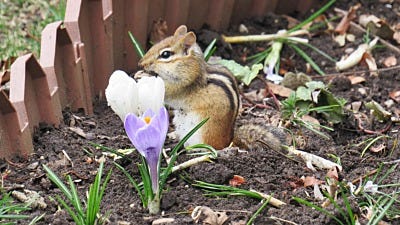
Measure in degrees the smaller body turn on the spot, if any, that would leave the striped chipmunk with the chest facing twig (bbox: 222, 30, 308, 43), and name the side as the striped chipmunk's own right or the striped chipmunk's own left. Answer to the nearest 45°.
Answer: approximately 90° to the striped chipmunk's own right

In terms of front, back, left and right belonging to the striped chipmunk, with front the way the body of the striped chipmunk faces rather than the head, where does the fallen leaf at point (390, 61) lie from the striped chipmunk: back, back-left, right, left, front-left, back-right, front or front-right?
back-right

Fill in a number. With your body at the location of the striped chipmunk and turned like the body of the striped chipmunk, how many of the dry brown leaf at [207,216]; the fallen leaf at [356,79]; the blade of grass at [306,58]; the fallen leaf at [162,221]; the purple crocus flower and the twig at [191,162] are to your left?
4

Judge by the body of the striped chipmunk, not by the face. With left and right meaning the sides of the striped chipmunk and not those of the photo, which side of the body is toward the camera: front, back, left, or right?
left

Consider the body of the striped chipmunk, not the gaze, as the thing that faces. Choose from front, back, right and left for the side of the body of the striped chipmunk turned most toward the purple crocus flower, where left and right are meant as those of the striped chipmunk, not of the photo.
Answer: left

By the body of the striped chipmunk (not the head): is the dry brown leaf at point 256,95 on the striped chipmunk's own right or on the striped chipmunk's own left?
on the striped chipmunk's own right

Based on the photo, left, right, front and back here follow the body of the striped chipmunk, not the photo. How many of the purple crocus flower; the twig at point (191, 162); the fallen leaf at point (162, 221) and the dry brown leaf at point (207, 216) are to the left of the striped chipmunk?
4

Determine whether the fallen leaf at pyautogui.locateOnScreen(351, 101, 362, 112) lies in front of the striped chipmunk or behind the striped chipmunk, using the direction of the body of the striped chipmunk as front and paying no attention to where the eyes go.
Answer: behind

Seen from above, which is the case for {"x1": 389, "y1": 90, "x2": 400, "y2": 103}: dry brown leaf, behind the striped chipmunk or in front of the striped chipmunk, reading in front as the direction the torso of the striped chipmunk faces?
behind

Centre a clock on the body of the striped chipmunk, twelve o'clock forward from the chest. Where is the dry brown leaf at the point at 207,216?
The dry brown leaf is roughly at 9 o'clock from the striped chipmunk.

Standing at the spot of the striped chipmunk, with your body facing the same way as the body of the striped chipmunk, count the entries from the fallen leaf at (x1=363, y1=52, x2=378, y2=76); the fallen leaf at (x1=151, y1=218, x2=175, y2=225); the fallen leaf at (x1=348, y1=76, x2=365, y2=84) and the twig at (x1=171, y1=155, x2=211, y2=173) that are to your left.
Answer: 2

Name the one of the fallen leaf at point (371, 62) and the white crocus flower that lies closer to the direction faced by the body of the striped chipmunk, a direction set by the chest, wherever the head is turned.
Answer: the white crocus flower
